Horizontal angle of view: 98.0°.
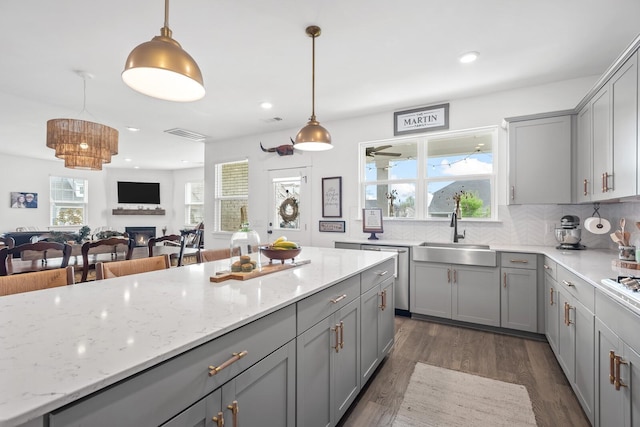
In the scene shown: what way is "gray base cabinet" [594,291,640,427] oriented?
to the viewer's left

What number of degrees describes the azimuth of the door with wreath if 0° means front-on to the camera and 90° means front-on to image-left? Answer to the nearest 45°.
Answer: approximately 45°

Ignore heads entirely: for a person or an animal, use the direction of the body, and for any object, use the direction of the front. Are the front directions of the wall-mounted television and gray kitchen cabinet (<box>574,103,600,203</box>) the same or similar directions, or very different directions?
very different directions

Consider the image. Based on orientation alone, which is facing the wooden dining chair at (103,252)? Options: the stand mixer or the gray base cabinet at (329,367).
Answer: the stand mixer

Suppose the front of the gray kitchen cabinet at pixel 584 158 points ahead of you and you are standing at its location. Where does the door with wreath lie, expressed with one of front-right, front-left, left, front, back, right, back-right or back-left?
front

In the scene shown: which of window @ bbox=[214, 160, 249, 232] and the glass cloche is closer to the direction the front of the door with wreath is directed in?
the glass cloche

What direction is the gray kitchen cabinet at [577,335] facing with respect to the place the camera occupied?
facing to the left of the viewer

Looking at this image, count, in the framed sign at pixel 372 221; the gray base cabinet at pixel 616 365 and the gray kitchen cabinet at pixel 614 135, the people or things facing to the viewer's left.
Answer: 2

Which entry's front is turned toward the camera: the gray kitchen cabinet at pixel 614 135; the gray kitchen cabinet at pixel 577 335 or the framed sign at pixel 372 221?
the framed sign

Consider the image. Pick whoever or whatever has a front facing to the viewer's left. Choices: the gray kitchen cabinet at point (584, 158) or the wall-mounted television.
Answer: the gray kitchen cabinet

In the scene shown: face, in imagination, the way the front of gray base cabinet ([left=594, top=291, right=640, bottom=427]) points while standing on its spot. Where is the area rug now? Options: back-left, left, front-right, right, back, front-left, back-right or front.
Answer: front

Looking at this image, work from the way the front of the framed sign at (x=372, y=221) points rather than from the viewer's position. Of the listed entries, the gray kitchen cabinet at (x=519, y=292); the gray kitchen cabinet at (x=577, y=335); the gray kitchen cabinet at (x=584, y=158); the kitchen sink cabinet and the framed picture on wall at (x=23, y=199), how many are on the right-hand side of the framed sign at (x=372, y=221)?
1

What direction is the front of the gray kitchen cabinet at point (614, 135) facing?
to the viewer's left

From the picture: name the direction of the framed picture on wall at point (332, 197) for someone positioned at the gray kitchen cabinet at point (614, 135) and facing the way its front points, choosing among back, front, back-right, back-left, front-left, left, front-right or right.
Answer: front

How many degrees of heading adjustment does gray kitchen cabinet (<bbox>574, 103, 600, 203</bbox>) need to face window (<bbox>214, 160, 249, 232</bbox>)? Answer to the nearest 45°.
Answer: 0° — it already faces it

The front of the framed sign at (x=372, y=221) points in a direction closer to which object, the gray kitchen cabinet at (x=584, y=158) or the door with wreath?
the gray kitchen cabinet
